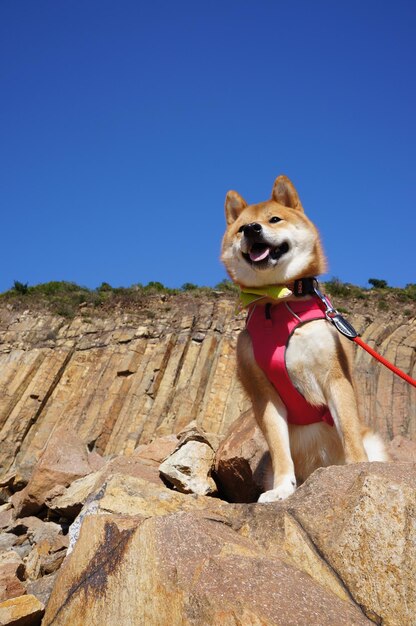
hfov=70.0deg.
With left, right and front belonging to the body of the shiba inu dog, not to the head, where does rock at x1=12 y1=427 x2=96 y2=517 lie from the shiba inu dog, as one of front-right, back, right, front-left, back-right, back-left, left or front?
right

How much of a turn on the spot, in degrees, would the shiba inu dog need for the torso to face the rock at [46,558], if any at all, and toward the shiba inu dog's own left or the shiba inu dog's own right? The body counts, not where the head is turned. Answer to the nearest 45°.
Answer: approximately 90° to the shiba inu dog's own right

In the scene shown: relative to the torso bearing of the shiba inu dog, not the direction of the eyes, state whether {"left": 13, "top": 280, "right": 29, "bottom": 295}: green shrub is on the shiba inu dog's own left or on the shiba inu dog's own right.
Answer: on the shiba inu dog's own right

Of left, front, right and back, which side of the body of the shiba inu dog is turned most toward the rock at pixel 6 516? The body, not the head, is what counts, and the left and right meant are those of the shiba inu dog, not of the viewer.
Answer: right

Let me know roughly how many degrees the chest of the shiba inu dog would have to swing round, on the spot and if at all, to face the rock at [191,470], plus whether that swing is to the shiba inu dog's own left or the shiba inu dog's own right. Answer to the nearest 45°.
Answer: approximately 90° to the shiba inu dog's own right

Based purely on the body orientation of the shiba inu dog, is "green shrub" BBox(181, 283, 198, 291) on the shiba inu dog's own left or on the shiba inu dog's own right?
on the shiba inu dog's own right

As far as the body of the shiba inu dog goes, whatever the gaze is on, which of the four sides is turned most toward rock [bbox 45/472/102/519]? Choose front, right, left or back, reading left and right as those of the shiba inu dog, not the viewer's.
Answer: right

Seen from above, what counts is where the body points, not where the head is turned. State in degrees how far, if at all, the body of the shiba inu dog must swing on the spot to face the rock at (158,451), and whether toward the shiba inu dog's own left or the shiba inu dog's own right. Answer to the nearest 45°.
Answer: approximately 90° to the shiba inu dog's own right

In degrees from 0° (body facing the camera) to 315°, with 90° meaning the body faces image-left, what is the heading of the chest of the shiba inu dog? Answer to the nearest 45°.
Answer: approximately 45°
